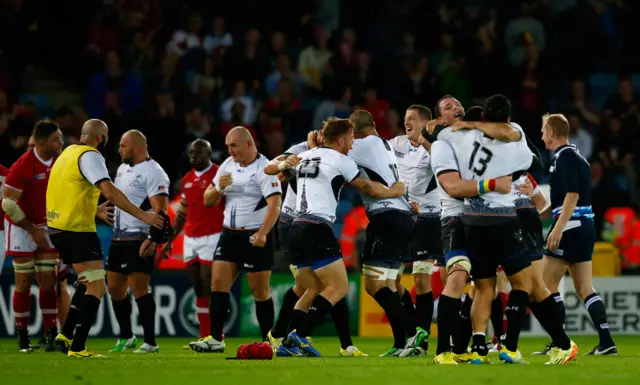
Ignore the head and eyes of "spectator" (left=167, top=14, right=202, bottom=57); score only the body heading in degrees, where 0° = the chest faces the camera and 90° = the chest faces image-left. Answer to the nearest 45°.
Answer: approximately 45°

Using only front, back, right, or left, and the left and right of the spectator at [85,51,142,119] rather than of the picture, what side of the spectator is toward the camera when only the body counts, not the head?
front

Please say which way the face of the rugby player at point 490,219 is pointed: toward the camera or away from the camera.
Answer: away from the camera

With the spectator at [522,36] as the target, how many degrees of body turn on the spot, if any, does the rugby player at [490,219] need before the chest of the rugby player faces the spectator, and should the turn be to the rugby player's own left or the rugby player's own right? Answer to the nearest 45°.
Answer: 0° — they already face them

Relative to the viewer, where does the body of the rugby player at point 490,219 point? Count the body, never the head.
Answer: away from the camera

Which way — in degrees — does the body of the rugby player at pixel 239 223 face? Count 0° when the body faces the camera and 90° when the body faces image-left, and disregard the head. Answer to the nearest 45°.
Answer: approximately 45°

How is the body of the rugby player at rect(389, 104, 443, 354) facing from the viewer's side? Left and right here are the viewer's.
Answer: facing the viewer and to the left of the viewer

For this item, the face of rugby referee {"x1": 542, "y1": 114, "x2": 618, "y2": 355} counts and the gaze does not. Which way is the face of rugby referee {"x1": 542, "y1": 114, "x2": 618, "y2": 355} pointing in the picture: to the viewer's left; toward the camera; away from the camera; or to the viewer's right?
to the viewer's left

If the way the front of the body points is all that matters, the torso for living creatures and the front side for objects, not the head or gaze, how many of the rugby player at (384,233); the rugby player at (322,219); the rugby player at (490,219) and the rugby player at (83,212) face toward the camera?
0

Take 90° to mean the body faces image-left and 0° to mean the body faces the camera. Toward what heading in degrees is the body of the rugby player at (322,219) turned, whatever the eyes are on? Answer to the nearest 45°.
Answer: approximately 225°

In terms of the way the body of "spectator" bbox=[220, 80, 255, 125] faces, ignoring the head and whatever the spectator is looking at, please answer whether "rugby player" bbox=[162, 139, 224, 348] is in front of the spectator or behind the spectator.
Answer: in front

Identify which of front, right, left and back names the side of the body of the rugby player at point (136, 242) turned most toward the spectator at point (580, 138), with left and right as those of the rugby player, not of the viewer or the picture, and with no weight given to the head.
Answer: back

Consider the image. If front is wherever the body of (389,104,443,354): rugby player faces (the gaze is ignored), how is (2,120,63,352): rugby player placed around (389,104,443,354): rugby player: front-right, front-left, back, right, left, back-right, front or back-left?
front-right
